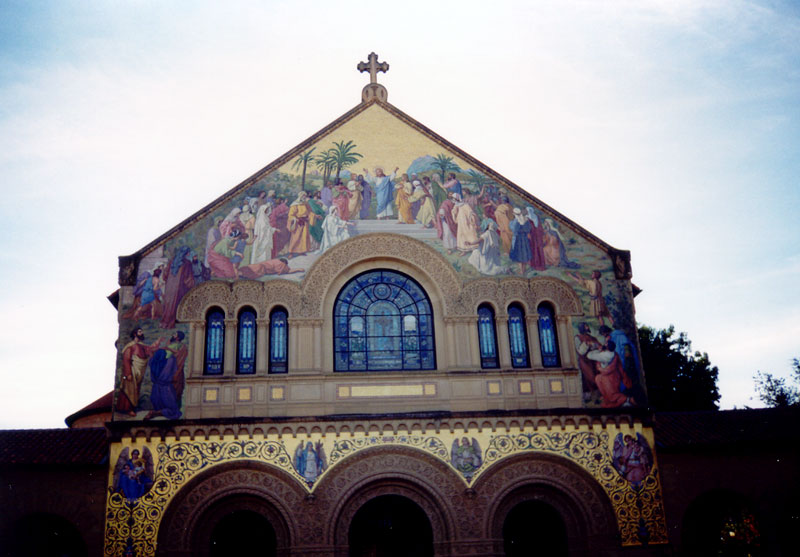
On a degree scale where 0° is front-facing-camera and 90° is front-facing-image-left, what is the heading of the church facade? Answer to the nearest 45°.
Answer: approximately 0°

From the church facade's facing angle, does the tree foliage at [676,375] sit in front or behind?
behind
